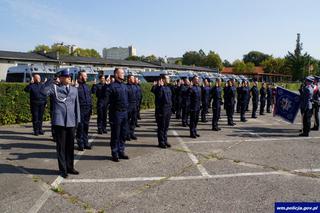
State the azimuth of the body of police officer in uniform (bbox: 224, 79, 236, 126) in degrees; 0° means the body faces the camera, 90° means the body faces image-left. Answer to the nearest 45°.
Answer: approximately 315°

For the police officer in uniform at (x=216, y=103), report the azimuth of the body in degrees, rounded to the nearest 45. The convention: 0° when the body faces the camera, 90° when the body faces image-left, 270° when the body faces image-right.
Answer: approximately 315°

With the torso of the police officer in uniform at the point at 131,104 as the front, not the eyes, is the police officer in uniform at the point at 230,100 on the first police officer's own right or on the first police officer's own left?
on the first police officer's own left

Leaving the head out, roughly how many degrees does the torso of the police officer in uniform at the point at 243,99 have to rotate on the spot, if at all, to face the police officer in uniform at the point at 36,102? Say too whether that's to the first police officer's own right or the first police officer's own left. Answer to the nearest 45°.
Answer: approximately 90° to the first police officer's own right

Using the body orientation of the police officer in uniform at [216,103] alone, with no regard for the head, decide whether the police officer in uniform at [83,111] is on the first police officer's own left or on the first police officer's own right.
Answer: on the first police officer's own right

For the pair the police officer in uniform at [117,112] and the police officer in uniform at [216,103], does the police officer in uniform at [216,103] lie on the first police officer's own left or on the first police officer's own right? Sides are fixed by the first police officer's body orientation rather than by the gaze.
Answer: on the first police officer's own left

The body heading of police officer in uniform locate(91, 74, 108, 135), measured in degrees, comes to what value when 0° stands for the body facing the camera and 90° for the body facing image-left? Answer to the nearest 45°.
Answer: approximately 315°

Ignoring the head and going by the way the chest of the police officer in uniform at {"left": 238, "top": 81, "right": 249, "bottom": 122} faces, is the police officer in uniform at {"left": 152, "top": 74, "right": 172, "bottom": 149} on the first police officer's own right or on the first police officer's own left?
on the first police officer's own right

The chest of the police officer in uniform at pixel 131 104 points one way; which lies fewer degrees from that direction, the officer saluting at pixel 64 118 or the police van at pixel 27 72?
the officer saluting
